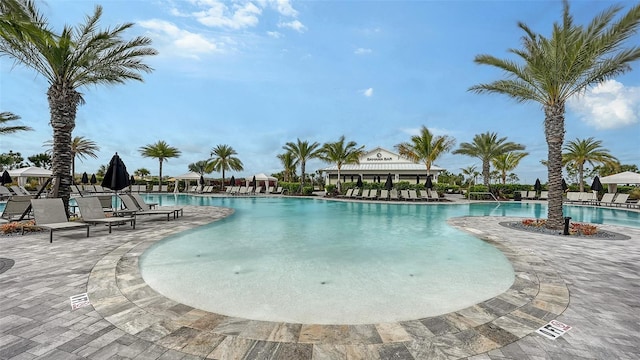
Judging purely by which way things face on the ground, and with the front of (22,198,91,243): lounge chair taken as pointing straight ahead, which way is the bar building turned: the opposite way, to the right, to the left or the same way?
to the right

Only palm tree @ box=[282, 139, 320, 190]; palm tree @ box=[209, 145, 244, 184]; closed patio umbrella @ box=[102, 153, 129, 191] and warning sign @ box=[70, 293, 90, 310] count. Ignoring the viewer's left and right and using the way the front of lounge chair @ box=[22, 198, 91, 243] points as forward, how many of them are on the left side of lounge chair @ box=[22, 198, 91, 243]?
3

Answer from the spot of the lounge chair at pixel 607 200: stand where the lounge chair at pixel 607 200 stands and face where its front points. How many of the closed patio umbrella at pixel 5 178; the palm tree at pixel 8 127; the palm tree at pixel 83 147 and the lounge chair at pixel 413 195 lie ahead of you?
4

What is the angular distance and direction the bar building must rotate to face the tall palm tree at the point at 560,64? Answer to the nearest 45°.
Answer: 0° — it already faces it

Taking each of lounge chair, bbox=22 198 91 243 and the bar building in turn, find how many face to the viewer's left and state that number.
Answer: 0

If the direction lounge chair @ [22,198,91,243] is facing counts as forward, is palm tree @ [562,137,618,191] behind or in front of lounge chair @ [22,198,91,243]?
in front

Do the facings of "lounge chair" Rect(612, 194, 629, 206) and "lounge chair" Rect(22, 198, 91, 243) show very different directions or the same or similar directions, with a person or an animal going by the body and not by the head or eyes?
very different directions

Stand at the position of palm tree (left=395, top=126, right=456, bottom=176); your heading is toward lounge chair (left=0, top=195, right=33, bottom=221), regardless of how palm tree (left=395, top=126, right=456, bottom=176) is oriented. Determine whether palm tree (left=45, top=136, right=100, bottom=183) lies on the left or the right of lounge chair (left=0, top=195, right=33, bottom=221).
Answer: right

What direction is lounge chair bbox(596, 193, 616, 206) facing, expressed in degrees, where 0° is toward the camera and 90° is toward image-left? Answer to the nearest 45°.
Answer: approximately 45°

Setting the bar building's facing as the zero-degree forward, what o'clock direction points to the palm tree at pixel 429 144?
The palm tree is roughly at 11 o'clock from the bar building.

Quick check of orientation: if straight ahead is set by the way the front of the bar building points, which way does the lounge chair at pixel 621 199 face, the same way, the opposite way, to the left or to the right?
to the right

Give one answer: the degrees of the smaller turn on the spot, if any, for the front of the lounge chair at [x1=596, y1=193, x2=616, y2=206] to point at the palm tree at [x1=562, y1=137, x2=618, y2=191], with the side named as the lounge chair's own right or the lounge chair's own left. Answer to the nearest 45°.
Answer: approximately 135° to the lounge chair's own right

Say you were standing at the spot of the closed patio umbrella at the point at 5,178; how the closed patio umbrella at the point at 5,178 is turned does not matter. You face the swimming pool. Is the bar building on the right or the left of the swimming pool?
left

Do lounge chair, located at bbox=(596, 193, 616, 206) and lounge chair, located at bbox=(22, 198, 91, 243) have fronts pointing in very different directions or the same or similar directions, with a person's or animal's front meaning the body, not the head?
very different directions
